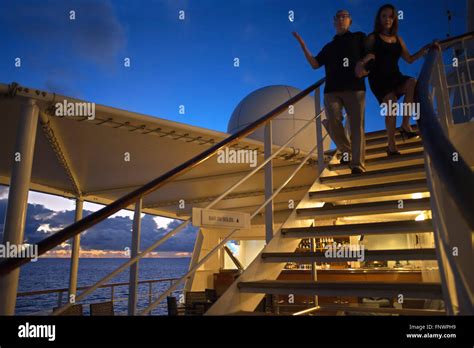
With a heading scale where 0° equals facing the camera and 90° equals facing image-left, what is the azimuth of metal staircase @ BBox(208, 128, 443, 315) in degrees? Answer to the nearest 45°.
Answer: approximately 0°

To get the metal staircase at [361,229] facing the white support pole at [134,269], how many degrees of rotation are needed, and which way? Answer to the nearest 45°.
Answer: approximately 45° to its right
